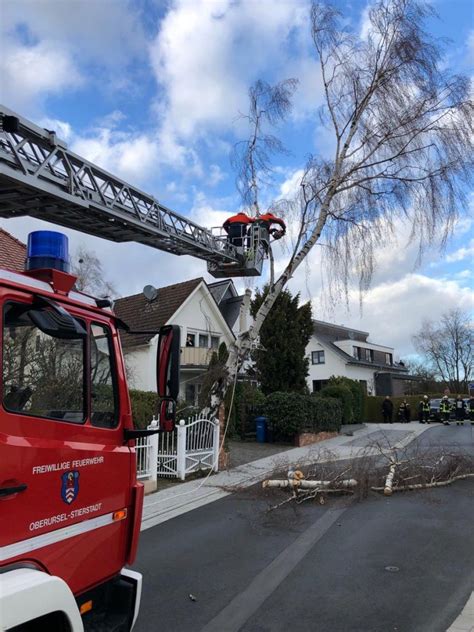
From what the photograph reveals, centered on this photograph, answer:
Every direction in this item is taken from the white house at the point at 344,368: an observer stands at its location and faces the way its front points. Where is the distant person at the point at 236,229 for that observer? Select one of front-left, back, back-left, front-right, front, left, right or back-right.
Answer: front-right

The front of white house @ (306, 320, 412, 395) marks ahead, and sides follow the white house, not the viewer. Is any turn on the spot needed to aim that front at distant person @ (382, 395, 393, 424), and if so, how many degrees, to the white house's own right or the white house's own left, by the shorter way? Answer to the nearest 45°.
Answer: approximately 45° to the white house's own right

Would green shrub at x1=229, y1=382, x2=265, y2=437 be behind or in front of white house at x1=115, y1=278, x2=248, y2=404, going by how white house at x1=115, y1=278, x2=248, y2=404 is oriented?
in front

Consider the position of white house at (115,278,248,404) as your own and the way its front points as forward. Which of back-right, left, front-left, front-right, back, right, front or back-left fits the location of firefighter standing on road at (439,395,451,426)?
front-left

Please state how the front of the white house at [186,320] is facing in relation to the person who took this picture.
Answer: facing the viewer and to the right of the viewer

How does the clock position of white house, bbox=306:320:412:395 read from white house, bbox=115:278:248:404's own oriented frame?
white house, bbox=306:320:412:395 is roughly at 9 o'clock from white house, bbox=115:278:248:404.

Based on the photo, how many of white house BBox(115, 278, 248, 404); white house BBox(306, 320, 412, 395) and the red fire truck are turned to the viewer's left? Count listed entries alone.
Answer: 0

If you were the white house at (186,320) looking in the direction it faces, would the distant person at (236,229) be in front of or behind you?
in front

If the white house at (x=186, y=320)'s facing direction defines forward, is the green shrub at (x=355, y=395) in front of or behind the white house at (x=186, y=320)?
in front

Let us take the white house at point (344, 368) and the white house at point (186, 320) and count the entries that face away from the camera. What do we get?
0

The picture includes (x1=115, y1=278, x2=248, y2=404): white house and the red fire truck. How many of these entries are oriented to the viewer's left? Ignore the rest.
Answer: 0

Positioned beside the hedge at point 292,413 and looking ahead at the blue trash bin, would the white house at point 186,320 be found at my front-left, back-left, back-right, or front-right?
front-right

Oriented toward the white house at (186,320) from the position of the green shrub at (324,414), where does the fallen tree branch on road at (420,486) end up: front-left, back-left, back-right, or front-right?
back-left

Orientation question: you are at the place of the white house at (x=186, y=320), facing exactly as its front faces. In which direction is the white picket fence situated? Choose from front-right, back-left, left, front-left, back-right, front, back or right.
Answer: front-right
